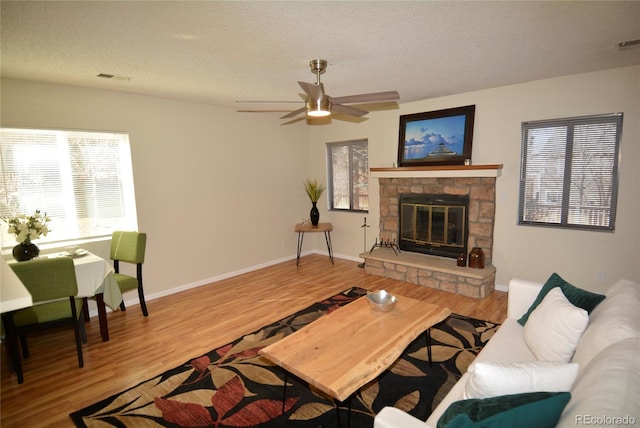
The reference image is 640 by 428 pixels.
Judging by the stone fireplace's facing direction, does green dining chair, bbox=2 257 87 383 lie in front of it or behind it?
in front

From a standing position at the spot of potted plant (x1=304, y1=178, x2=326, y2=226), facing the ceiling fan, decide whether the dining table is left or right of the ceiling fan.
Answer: right

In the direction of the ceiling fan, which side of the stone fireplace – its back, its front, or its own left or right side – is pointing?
front

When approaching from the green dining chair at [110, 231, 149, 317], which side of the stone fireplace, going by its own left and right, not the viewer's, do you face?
front

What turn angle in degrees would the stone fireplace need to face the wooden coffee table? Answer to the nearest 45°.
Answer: approximately 45° to its left

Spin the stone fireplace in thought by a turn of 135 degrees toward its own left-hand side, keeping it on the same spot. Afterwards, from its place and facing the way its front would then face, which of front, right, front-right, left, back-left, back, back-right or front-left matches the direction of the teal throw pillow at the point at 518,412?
right

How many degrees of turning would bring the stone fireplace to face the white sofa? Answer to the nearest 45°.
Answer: approximately 45° to its left

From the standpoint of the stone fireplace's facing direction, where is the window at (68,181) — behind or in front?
in front

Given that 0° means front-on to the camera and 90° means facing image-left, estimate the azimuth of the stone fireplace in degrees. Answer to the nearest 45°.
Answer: approximately 45°
